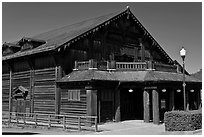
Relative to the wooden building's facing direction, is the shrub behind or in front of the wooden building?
in front

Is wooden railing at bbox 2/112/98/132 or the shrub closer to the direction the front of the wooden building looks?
the shrub

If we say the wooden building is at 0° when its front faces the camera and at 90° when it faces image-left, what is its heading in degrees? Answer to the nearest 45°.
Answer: approximately 315°

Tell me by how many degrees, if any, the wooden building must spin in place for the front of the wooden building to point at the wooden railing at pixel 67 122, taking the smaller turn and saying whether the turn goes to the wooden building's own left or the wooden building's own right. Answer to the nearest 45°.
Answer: approximately 90° to the wooden building's own right
